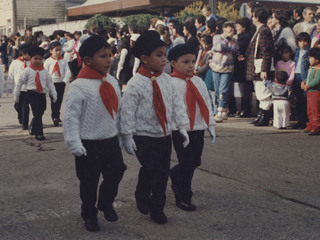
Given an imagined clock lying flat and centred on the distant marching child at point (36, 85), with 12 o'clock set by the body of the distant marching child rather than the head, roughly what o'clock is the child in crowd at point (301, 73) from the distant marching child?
The child in crowd is roughly at 9 o'clock from the distant marching child.

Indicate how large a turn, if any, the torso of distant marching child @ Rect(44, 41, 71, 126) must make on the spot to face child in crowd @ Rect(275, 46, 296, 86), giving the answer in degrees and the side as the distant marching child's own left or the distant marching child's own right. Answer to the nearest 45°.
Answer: approximately 90° to the distant marching child's own left

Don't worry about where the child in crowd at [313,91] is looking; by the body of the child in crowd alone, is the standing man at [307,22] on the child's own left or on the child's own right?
on the child's own right

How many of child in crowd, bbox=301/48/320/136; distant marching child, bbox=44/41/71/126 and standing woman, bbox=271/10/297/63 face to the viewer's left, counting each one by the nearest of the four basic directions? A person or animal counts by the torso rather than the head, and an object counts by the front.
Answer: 2

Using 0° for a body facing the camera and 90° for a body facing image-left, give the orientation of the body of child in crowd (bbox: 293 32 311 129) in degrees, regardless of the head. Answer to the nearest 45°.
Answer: approximately 45°

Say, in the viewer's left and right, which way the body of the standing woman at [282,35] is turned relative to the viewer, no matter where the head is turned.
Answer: facing to the left of the viewer
